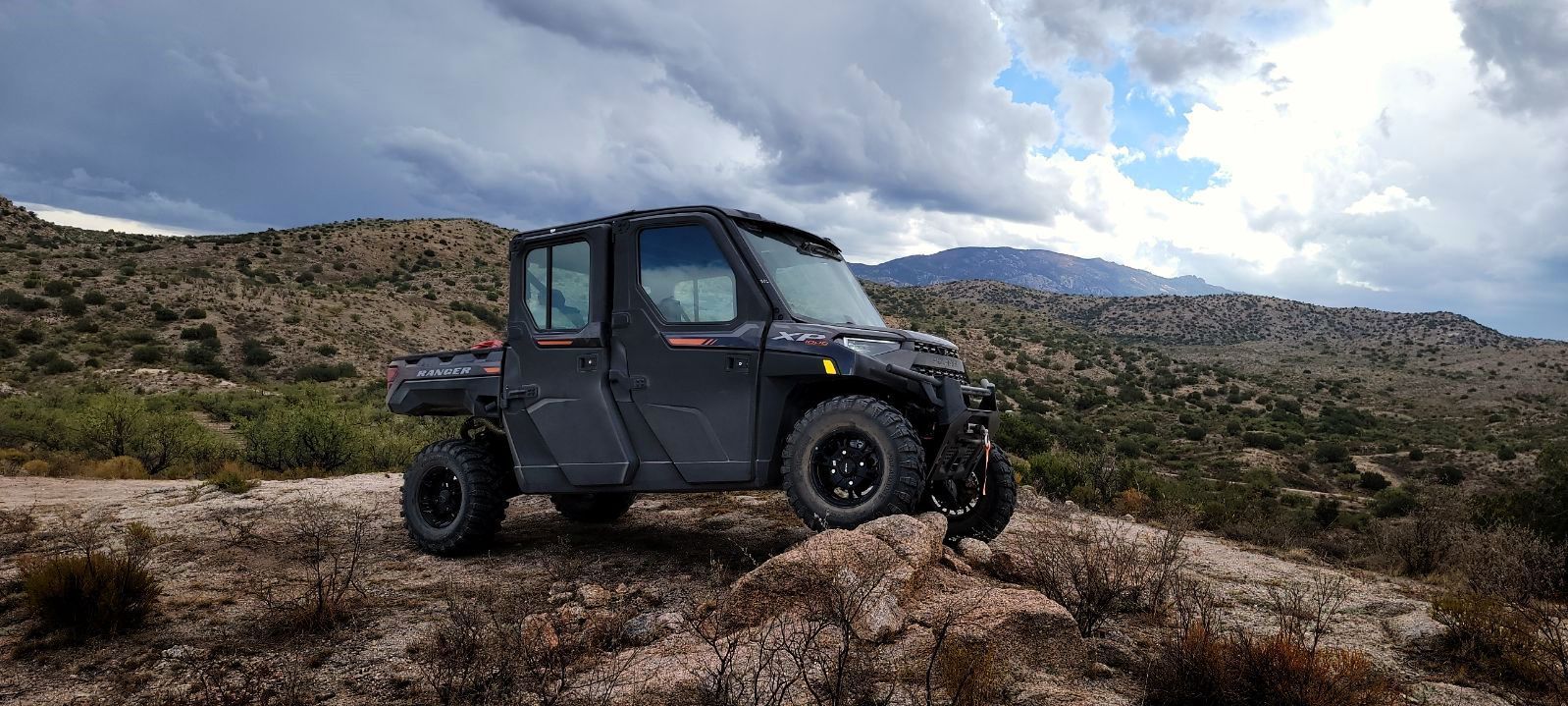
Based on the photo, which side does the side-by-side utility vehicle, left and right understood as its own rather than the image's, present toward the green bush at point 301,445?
back

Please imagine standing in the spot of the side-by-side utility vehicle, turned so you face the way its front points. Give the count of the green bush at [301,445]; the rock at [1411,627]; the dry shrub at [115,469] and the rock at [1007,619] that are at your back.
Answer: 2

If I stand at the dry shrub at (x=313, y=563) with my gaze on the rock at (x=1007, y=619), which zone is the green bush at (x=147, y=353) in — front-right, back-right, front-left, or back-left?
back-left

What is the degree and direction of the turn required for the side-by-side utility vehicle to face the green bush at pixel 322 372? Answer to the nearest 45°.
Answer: approximately 180°

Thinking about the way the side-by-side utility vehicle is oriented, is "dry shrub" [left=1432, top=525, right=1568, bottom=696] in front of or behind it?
in front

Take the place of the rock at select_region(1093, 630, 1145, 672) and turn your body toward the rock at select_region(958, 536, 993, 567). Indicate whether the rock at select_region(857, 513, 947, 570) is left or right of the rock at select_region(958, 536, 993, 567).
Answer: left

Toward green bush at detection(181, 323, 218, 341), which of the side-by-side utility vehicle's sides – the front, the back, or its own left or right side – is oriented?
back

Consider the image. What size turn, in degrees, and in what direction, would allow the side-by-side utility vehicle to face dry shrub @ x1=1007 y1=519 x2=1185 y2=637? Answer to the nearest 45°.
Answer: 0° — it already faces it

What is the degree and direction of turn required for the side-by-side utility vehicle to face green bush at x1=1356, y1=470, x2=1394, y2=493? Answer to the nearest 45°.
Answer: approximately 90° to its left

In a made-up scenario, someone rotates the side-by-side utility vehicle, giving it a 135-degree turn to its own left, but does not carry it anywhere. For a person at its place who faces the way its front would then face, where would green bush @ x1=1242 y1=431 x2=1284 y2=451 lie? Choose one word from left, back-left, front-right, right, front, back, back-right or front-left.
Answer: front-right

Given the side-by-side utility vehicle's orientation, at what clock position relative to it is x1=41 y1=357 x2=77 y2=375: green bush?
The green bush is roughly at 6 o'clock from the side-by-side utility vehicle.

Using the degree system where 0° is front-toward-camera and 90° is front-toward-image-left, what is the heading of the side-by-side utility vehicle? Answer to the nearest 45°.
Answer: approximately 315°

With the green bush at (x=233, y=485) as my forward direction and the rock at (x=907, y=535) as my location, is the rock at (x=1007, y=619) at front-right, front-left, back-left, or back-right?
back-left
